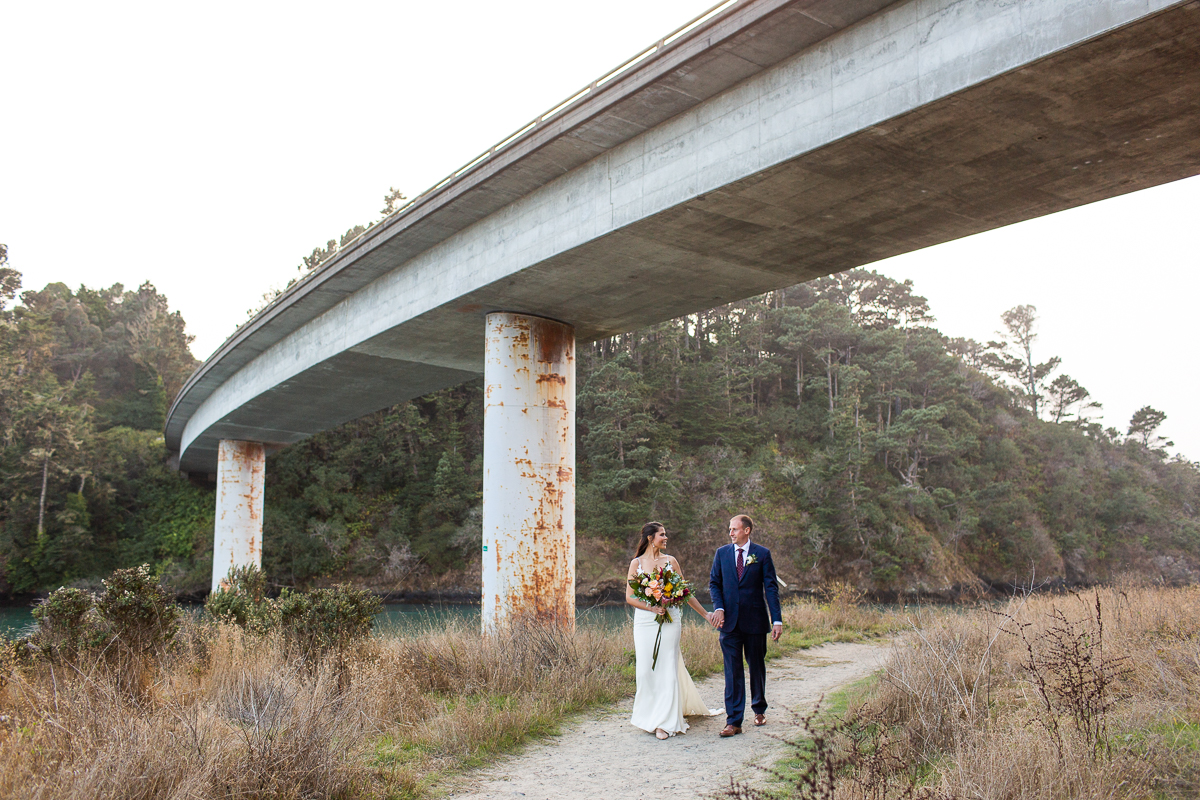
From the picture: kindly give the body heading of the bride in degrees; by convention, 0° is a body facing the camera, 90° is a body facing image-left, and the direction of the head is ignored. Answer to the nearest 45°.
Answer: approximately 0°

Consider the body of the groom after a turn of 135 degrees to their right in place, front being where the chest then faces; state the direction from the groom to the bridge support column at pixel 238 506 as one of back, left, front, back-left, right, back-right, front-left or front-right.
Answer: front

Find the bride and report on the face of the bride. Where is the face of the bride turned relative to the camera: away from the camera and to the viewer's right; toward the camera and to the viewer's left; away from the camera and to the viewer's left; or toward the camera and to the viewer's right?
toward the camera and to the viewer's right

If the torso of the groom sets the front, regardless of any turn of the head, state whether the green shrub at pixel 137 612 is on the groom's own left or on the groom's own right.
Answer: on the groom's own right

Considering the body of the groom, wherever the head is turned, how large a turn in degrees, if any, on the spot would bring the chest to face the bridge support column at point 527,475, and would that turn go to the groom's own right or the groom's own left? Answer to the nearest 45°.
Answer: approximately 135° to the groom's own right

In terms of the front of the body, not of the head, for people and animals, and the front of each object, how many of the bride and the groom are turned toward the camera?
2

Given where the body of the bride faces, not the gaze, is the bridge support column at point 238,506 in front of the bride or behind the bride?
behind

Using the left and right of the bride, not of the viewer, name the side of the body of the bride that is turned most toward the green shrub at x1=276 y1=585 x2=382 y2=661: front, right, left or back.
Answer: right

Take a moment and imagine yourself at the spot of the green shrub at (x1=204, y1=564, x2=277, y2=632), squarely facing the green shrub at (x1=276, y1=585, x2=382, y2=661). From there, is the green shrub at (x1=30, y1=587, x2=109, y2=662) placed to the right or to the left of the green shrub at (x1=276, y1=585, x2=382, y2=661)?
right

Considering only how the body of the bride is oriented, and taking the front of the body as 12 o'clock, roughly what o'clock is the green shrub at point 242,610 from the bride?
The green shrub is roughly at 4 o'clock from the bride.
